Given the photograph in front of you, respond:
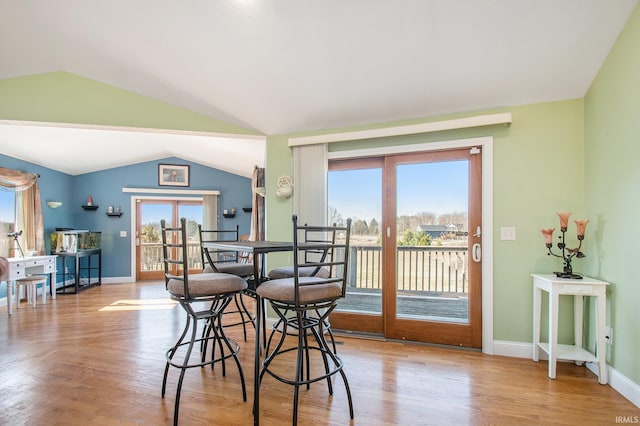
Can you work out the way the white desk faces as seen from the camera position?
facing the viewer and to the right of the viewer

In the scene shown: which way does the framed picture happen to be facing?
toward the camera

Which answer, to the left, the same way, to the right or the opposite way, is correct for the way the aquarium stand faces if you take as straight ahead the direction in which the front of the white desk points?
the same way

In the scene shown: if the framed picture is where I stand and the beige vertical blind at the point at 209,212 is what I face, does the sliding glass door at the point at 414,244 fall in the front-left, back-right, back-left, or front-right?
front-right

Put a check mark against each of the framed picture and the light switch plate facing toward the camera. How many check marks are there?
2

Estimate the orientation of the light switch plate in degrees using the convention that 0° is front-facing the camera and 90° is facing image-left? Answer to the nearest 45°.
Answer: approximately 0°
